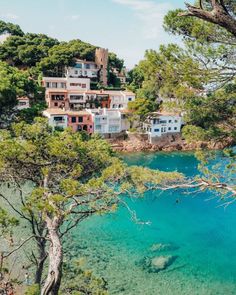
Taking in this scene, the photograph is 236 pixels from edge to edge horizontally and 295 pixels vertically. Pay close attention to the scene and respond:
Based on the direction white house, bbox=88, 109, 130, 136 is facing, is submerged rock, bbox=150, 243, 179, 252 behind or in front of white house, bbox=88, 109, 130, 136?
in front

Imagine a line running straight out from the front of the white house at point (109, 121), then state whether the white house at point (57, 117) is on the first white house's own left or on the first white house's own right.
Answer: on the first white house's own right

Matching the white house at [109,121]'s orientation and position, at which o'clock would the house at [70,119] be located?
The house is roughly at 2 o'clock from the white house.

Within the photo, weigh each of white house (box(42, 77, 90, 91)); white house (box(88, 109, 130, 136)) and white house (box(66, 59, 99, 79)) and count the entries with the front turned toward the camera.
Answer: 3

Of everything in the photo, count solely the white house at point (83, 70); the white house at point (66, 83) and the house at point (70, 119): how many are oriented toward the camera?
3

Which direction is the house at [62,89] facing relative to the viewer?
toward the camera

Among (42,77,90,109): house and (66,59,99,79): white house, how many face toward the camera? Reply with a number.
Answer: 2

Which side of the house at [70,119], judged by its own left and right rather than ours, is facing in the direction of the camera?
front

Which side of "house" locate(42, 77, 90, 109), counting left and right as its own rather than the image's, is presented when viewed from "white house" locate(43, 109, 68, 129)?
front

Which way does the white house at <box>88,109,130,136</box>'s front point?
toward the camera

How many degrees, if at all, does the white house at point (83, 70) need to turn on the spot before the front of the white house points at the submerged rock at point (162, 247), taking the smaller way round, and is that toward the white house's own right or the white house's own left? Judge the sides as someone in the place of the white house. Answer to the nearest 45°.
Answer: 0° — it already faces it

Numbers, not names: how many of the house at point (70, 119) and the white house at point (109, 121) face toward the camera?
2

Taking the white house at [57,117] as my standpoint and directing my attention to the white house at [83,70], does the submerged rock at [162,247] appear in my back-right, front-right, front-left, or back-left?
back-right
